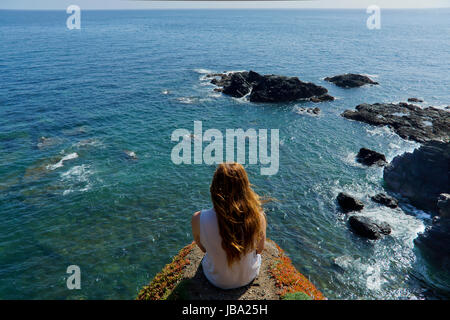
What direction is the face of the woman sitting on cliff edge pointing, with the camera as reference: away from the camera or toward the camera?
away from the camera

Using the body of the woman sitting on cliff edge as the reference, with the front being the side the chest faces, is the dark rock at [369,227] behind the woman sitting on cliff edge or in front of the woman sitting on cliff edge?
in front

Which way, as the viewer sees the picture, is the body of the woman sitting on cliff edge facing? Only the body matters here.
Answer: away from the camera

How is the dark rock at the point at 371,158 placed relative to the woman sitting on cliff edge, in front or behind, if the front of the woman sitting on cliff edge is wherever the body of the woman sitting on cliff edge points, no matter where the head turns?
in front

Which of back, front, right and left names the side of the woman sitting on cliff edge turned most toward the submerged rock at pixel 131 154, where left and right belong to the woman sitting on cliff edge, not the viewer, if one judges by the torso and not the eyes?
front

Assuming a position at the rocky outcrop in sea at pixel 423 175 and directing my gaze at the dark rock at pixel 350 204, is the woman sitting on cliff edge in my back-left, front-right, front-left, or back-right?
front-left
